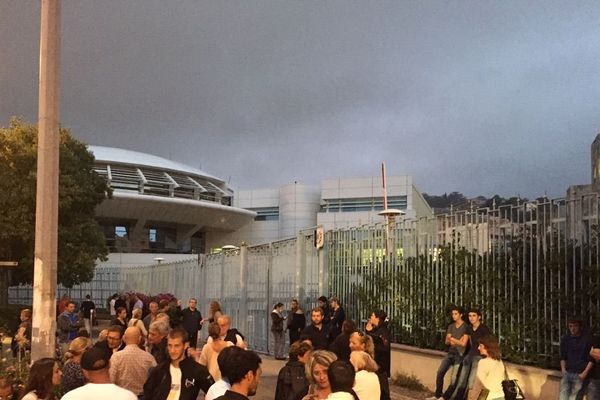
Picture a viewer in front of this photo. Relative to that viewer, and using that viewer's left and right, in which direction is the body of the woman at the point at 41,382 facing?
facing to the right of the viewer

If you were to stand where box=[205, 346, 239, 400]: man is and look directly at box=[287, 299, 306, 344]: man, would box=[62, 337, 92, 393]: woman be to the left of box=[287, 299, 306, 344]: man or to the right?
left

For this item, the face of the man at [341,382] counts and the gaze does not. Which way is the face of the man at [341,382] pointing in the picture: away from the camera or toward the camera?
away from the camera

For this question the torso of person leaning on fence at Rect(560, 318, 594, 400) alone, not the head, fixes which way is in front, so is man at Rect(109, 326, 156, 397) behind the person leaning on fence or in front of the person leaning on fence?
in front

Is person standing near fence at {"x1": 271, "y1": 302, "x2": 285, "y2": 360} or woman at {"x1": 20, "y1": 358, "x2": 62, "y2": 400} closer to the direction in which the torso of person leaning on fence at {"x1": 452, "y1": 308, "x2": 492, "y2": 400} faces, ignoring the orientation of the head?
the woman

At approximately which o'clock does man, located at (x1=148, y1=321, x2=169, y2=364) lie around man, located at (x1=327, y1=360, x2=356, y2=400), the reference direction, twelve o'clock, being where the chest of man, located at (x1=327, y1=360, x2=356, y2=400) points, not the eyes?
man, located at (x1=148, y1=321, x2=169, y2=364) is roughly at 11 o'clock from man, located at (x1=327, y1=360, x2=356, y2=400).

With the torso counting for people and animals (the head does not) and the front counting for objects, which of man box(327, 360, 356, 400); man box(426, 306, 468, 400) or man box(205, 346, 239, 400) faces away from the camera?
man box(327, 360, 356, 400)

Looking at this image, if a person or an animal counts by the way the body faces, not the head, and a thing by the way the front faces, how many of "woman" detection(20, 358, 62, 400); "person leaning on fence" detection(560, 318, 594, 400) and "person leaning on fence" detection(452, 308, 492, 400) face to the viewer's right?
1

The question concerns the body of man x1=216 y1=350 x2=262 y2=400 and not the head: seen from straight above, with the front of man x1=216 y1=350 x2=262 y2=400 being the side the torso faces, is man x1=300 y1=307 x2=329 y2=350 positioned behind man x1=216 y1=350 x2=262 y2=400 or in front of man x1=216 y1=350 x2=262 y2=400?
in front

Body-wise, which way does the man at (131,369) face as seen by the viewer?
away from the camera
